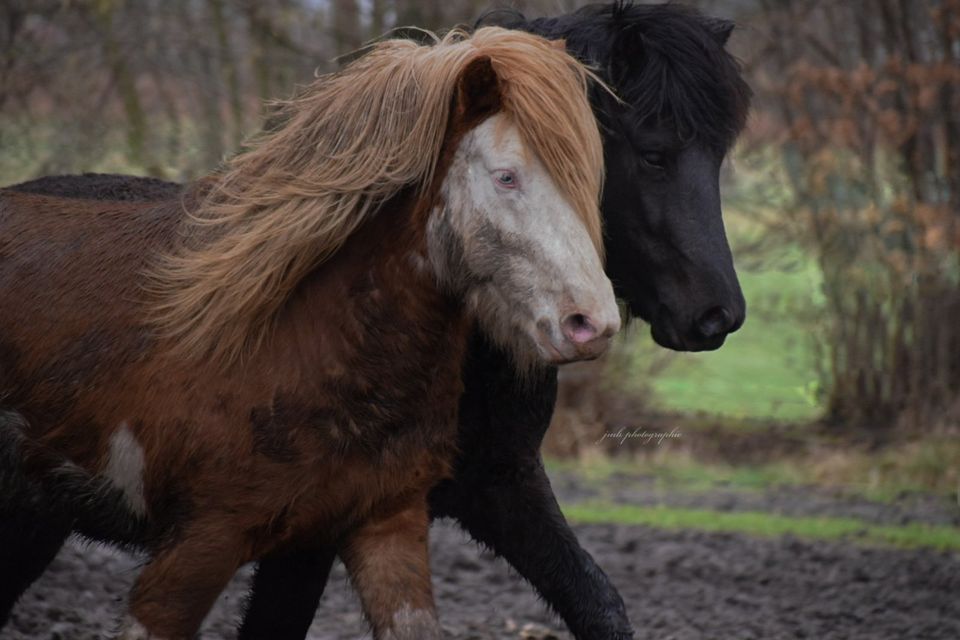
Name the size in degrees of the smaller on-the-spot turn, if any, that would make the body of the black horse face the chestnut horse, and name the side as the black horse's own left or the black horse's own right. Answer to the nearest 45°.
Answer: approximately 135° to the black horse's own right

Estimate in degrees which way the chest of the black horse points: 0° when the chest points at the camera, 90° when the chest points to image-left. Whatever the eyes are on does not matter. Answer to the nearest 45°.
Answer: approximately 270°
